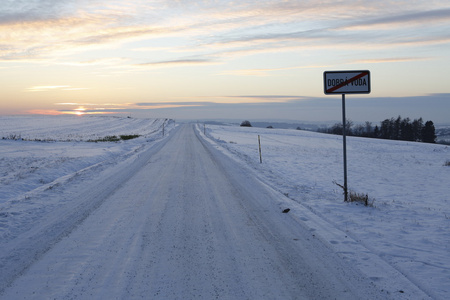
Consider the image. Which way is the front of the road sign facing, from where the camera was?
facing the viewer
